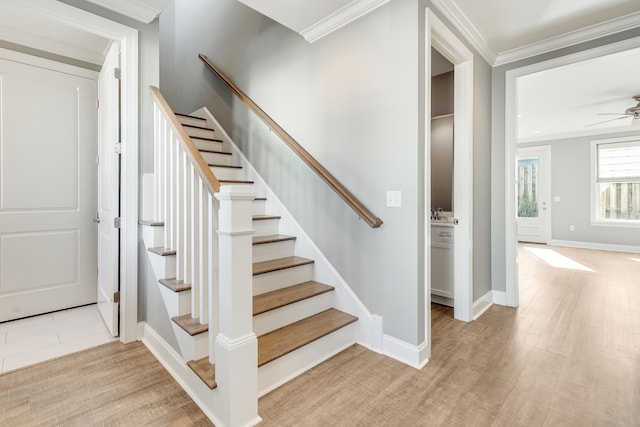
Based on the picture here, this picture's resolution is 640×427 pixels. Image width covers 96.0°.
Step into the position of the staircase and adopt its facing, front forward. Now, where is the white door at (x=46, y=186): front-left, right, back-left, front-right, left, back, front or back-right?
back

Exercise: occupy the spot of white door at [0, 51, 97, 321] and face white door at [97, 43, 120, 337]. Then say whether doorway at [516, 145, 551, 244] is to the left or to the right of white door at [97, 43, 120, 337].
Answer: left

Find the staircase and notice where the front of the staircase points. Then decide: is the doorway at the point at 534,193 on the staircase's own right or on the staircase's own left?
on the staircase's own left

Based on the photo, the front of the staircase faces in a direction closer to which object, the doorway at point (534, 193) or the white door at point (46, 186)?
the doorway

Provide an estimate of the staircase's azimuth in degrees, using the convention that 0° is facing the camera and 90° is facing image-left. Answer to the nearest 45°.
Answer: approximately 315°
